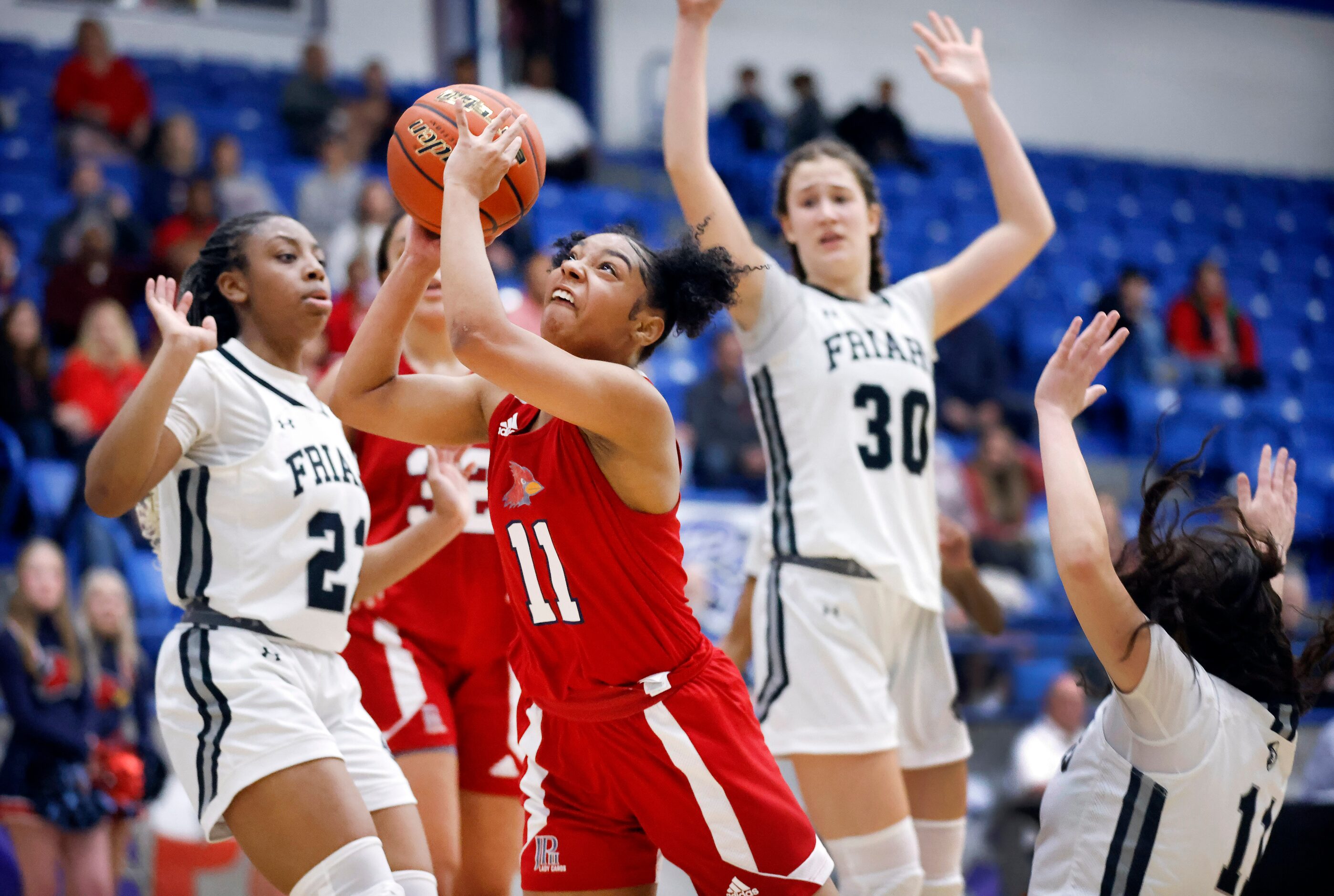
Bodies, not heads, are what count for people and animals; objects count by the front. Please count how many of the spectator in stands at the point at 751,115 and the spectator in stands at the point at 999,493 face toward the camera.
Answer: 2

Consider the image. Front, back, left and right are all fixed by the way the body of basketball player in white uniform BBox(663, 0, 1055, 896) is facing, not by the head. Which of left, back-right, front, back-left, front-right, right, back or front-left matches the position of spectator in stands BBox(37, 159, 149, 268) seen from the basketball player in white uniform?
back

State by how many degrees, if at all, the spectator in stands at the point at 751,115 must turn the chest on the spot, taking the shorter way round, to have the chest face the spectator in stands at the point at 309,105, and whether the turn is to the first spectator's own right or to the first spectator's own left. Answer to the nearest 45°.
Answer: approximately 45° to the first spectator's own right

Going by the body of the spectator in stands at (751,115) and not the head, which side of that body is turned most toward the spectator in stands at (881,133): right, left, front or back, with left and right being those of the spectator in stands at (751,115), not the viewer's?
left

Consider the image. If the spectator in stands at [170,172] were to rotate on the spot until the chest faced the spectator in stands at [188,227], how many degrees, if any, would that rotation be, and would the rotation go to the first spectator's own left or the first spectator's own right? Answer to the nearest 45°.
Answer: approximately 45° to the first spectator's own right

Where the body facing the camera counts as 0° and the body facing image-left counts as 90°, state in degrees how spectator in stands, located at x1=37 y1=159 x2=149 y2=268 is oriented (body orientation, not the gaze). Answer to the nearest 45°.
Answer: approximately 0°

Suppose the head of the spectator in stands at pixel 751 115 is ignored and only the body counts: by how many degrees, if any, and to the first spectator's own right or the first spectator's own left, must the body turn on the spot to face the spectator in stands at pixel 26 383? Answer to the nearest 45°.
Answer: approximately 45° to the first spectator's own right

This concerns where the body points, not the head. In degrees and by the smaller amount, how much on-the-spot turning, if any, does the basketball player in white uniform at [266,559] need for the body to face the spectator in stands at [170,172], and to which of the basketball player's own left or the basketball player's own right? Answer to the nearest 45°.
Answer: approximately 135° to the basketball player's own left

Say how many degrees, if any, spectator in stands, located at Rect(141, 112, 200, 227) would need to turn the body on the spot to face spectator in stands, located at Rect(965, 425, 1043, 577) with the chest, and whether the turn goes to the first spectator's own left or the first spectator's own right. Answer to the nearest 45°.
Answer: approximately 45° to the first spectator's own left
